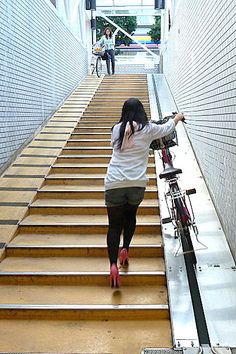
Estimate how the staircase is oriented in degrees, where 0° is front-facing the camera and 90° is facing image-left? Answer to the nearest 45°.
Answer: approximately 0°
